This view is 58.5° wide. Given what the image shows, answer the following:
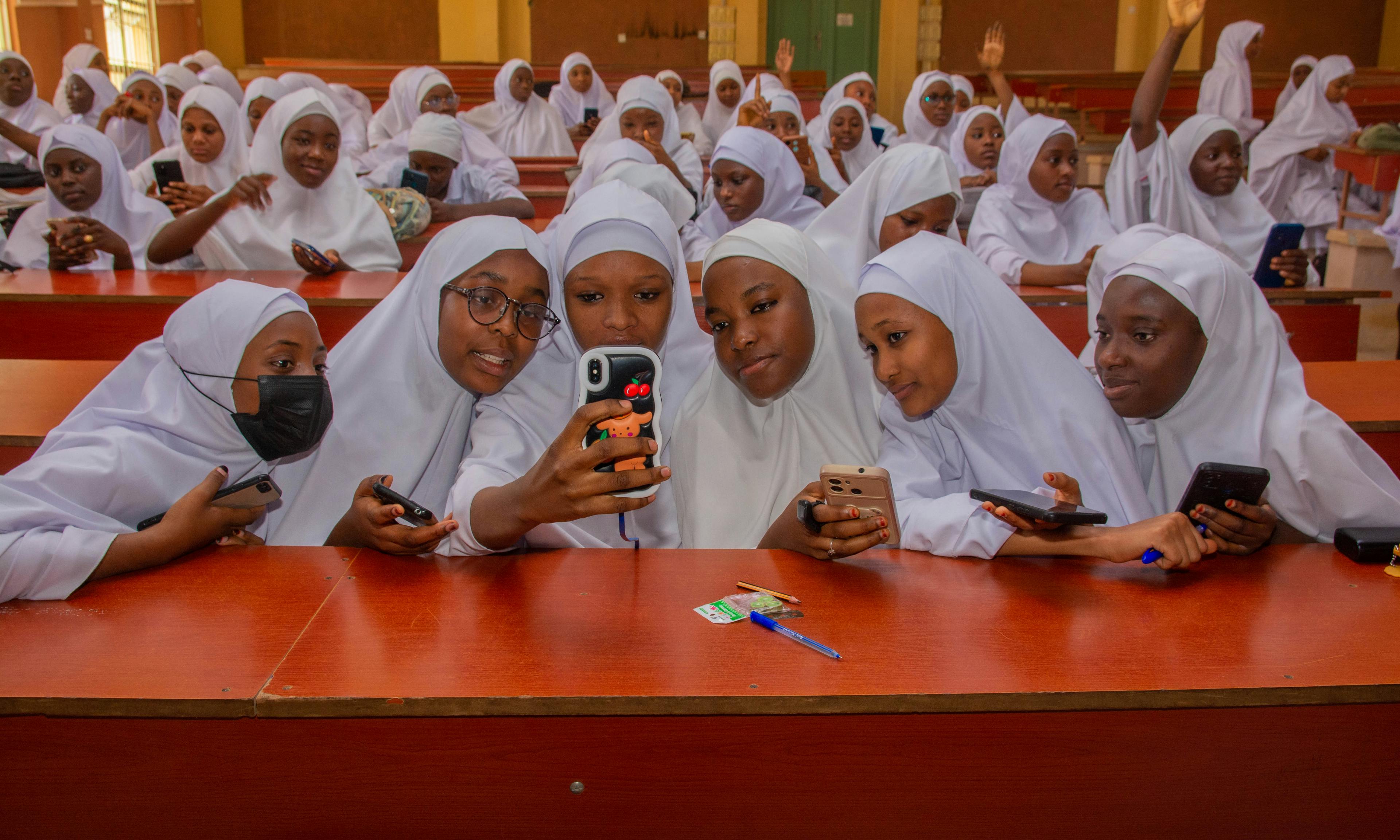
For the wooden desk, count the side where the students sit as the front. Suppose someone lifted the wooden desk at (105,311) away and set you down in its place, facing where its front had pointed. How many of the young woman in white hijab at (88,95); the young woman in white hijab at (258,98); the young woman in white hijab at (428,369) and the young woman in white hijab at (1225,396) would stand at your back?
2

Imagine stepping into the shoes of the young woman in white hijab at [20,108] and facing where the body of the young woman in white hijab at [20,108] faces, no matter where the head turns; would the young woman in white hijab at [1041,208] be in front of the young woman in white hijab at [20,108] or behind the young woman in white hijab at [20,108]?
in front

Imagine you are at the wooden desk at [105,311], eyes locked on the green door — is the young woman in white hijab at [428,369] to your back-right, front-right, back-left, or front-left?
back-right

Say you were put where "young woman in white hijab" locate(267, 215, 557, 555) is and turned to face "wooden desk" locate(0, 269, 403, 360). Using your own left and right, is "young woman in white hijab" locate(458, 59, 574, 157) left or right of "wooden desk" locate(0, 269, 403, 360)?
right

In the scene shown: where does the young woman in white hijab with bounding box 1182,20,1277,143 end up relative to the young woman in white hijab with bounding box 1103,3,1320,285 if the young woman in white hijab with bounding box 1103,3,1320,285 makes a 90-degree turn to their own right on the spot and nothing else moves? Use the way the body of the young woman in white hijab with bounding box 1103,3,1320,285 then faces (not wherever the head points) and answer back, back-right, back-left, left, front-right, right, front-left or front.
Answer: back-right

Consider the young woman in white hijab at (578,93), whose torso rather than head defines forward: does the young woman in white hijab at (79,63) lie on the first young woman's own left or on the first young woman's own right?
on the first young woman's own right

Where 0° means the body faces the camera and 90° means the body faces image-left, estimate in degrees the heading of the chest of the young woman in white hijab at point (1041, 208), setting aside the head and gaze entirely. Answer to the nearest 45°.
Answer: approximately 315°

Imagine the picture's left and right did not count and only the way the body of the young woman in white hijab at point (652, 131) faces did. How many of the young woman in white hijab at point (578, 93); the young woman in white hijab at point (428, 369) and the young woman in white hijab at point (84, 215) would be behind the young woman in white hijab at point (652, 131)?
1
